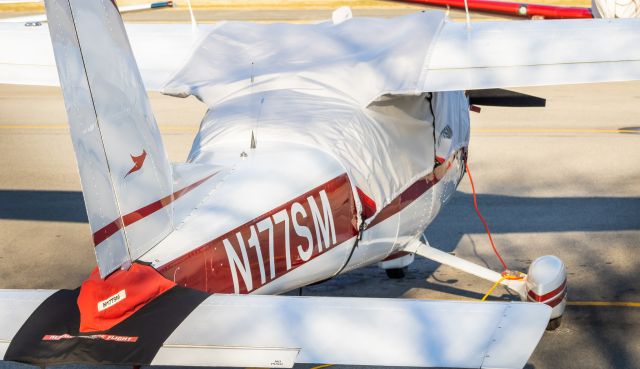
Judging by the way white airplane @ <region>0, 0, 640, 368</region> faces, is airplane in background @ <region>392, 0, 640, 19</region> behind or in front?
in front

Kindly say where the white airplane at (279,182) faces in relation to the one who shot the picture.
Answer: facing away from the viewer and to the right of the viewer

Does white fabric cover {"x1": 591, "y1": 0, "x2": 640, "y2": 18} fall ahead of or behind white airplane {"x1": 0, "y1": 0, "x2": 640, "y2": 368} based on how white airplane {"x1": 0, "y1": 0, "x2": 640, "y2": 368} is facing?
ahead
